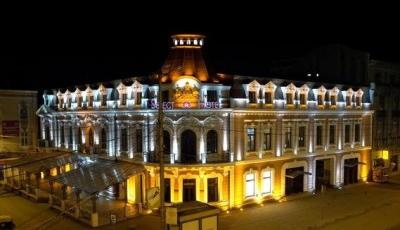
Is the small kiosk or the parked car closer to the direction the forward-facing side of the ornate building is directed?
the small kiosk

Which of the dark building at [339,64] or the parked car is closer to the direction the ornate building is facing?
the parked car

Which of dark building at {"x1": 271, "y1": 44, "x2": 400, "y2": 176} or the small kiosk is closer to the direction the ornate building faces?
the small kiosk

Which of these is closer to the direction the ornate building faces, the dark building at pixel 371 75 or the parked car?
the parked car

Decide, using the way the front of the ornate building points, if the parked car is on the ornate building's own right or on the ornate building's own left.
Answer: on the ornate building's own right

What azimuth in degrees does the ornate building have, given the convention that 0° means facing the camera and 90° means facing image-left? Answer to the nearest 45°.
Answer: approximately 0°

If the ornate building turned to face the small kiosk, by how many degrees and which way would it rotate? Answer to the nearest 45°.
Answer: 0° — it already faces it

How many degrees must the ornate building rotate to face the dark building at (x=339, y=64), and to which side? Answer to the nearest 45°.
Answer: approximately 135° to its left

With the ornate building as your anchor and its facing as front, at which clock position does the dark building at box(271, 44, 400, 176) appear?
The dark building is roughly at 8 o'clock from the ornate building.
